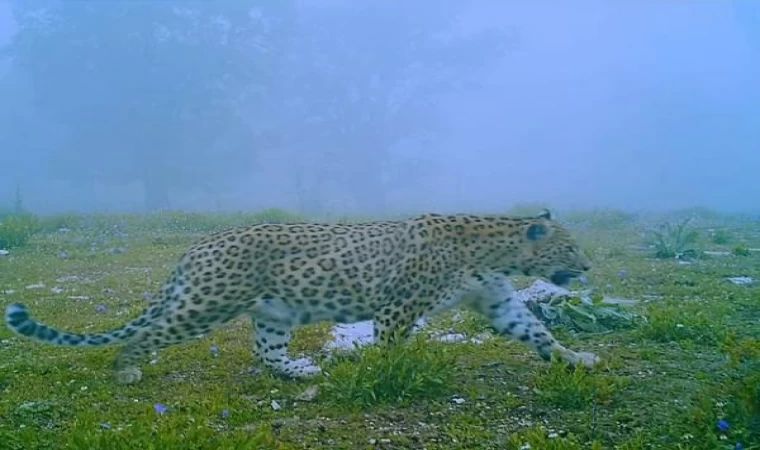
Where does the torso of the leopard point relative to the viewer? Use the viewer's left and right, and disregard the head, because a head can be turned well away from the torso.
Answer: facing to the right of the viewer

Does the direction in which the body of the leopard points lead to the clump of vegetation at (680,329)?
yes

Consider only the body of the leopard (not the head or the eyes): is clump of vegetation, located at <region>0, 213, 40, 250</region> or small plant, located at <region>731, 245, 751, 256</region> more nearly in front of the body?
the small plant

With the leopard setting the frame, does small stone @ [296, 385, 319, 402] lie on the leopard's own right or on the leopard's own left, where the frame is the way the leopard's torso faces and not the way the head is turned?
on the leopard's own right

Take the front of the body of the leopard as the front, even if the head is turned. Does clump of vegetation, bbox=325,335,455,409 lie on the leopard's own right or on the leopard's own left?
on the leopard's own right

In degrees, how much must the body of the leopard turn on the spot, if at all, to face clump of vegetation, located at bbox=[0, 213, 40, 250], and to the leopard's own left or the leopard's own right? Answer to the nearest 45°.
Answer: approximately 135° to the leopard's own left

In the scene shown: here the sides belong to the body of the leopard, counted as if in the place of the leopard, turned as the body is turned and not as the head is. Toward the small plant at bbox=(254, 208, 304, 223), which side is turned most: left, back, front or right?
left

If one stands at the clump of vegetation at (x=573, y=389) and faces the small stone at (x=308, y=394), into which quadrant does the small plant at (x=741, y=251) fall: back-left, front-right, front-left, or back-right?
back-right

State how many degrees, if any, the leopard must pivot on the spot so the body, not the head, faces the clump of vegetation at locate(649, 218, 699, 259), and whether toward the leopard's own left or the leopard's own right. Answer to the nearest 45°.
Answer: approximately 45° to the leopard's own left
